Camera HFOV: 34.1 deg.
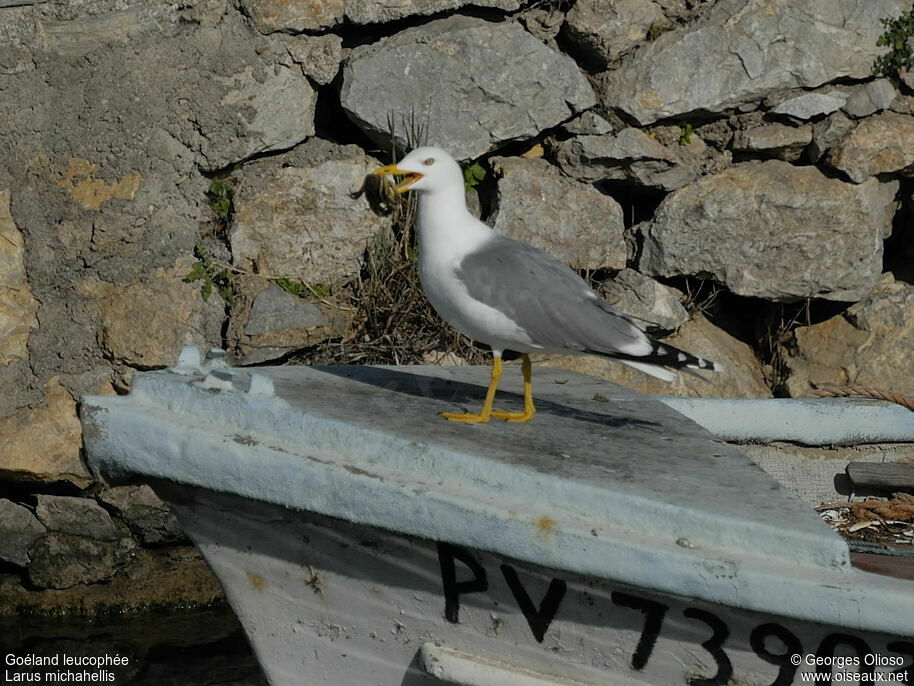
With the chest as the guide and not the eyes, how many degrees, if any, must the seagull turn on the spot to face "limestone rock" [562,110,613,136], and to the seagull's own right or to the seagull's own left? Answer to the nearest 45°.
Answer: approximately 90° to the seagull's own right

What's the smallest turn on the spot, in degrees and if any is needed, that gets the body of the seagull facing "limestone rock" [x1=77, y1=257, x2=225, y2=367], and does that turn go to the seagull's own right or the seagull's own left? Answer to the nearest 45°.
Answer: approximately 45° to the seagull's own right

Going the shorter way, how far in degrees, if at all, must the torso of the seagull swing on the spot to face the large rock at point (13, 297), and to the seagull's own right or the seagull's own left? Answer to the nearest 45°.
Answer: approximately 45° to the seagull's own right

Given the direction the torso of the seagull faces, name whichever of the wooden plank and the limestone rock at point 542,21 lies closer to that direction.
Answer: the limestone rock

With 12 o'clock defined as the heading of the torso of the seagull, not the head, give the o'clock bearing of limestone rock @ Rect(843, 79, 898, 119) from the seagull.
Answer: The limestone rock is roughly at 4 o'clock from the seagull.

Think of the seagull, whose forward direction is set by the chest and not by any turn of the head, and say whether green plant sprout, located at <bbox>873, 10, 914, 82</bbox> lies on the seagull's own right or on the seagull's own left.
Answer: on the seagull's own right

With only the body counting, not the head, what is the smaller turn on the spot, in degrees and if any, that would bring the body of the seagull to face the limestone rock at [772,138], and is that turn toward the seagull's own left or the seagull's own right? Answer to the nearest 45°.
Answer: approximately 90° to the seagull's own right

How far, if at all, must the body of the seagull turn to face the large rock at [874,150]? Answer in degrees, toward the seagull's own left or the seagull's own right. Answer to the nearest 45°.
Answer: approximately 135° to the seagull's own right

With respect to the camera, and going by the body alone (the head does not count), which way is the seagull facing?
to the viewer's left
